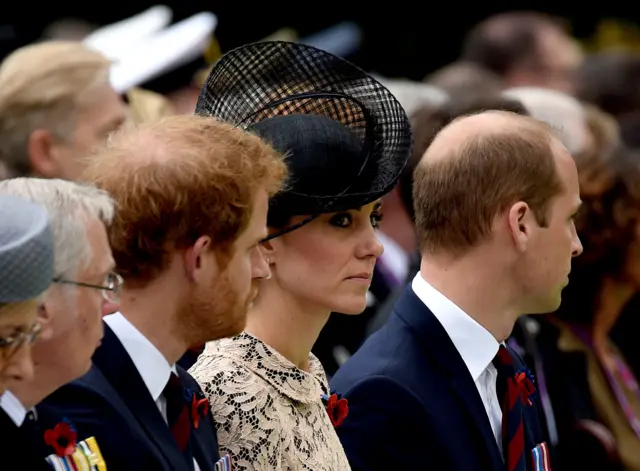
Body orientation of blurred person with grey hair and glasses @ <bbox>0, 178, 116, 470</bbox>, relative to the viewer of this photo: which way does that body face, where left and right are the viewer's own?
facing to the right of the viewer

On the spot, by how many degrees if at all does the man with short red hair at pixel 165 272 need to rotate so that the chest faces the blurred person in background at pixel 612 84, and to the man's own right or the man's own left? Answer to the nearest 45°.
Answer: approximately 45° to the man's own left

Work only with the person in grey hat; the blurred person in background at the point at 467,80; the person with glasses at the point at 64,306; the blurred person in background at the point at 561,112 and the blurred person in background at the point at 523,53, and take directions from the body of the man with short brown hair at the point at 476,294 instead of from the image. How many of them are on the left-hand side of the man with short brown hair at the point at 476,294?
3

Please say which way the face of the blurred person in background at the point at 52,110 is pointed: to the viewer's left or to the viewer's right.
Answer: to the viewer's right

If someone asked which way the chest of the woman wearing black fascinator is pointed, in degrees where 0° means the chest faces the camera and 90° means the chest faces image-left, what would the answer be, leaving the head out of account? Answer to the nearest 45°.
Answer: approximately 315°

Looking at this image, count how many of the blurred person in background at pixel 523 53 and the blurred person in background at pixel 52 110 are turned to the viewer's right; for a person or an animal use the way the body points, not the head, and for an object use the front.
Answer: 2

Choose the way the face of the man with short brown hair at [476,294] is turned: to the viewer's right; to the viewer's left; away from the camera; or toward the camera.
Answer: to the viewer's right

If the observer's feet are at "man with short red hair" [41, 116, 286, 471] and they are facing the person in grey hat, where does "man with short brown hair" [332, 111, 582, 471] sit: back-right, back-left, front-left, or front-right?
back-left

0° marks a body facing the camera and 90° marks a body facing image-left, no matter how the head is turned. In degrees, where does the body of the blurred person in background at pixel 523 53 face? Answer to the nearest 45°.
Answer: approximately 270°

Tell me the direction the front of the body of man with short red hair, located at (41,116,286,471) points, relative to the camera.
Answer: to the viewer's right
